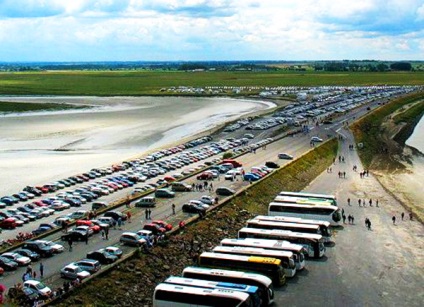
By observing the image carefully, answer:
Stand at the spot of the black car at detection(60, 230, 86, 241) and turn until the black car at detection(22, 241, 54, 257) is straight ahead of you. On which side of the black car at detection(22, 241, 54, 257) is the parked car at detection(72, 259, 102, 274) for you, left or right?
left

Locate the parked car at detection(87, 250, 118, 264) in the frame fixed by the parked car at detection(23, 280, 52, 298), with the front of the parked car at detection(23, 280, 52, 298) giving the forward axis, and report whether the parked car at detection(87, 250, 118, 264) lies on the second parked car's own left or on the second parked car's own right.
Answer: on the second parked car's own left

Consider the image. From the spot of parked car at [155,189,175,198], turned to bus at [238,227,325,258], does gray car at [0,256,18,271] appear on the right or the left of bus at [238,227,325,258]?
right

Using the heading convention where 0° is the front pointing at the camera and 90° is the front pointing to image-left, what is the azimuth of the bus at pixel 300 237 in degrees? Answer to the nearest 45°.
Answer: approximately 315°

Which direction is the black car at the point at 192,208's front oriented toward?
to the viewer's right

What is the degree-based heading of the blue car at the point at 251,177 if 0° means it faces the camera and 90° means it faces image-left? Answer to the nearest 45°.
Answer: approximately 270°

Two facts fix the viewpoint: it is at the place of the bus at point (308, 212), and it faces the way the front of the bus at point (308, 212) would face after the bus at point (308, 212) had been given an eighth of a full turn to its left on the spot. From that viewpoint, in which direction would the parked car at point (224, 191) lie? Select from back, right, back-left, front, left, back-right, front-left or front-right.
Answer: back-left

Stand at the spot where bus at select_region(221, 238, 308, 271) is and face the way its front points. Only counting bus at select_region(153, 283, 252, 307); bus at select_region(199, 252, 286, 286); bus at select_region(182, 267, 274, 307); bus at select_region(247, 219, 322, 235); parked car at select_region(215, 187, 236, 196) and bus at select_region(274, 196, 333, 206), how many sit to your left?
3

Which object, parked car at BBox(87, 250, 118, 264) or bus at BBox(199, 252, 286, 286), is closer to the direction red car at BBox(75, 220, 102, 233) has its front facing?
the bus

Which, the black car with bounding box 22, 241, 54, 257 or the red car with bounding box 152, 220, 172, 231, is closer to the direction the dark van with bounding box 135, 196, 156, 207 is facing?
the black car

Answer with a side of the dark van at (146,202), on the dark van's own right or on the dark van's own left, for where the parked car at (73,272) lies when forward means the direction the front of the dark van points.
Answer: on the dark van's own left

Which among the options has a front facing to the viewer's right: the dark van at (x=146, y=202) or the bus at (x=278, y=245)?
the bus
